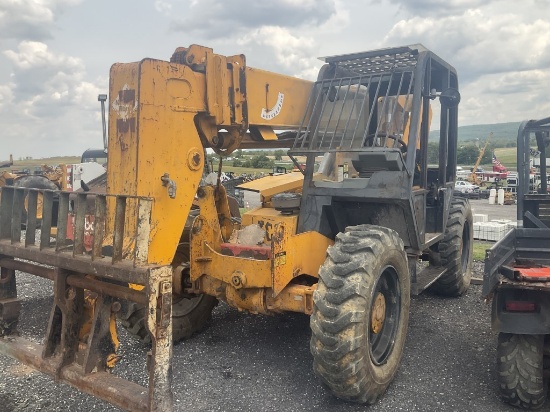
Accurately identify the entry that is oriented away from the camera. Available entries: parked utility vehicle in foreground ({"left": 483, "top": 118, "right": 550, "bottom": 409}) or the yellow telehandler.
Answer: the parked utility vehicle in foreground

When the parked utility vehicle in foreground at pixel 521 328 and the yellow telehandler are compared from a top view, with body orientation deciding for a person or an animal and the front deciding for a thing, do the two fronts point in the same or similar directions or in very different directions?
very different directions

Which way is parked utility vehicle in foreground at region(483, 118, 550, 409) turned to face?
away from the camera

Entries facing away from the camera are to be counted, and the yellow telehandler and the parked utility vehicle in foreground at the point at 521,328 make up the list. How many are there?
1

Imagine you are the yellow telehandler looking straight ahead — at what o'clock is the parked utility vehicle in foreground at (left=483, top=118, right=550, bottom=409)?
The parked utility vehicle in foreground is roughly at 8 o'clock from the yellow telehandler.

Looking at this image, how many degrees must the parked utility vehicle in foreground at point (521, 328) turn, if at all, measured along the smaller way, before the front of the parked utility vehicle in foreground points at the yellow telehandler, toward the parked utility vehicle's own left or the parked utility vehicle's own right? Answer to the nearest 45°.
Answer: approximately 90° to the parked utility vehicle's own left

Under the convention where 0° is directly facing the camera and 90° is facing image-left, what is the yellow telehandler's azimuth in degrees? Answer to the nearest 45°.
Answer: approximately 45°
